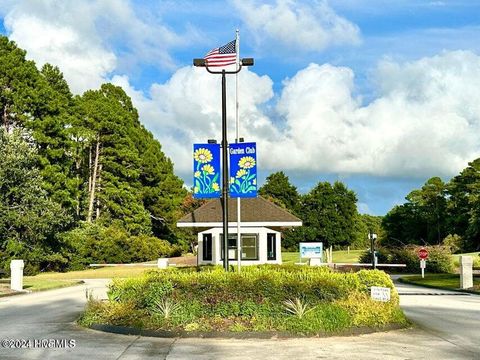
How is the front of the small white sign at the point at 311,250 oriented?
toward the camera

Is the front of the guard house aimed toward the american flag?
yes

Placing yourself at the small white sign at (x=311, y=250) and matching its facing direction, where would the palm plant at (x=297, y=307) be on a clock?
The palm plant is roughly at 12 o'clock from the small white sign.

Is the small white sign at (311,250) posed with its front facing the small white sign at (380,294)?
yes

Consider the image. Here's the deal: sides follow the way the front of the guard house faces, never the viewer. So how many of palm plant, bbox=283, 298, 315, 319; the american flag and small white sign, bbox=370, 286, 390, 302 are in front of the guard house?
3

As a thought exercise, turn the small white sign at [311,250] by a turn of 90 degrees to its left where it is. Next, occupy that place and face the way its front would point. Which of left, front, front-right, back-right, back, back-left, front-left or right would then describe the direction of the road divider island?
right

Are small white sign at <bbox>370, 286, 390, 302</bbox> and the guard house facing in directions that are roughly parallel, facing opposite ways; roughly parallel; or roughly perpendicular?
roughly parallel

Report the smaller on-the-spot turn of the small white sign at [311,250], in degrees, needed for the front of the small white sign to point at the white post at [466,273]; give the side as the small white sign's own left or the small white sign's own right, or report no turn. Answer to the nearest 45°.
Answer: approximately 45° to the small white sign's own left

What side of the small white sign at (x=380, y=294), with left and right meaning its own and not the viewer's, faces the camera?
front

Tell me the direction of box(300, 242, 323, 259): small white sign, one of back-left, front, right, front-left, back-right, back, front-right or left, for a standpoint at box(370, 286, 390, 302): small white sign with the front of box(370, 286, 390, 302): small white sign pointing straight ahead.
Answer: back

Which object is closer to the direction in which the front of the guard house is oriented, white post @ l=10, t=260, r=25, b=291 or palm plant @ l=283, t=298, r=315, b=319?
the palm plant

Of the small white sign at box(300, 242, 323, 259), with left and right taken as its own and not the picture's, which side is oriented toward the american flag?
front

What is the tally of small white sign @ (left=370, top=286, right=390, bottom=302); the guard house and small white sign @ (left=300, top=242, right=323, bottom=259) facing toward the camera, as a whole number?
3

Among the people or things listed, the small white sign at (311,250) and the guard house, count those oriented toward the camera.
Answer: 2

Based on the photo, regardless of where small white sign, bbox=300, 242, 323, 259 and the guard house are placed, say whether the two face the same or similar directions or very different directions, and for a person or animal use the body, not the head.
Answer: same or similar directions
